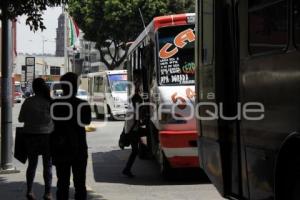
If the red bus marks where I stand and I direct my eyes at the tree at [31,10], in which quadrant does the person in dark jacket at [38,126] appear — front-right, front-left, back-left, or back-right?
front-left

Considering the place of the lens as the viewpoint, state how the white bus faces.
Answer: facing the viewer and to the right of the viewer

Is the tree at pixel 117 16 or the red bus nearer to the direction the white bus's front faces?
the red bus

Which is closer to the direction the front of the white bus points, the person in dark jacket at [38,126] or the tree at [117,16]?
the person in dark jacket

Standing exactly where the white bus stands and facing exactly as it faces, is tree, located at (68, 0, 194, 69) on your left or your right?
on your left

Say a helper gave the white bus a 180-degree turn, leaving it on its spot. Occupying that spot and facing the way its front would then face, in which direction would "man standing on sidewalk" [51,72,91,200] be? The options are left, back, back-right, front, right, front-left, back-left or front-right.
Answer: back-left

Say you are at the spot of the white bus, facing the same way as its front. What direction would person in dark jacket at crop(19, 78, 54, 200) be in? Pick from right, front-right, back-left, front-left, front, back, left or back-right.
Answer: front-right

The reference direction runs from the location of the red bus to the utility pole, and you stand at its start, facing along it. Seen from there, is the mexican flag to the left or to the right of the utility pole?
right
